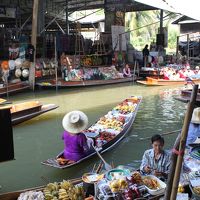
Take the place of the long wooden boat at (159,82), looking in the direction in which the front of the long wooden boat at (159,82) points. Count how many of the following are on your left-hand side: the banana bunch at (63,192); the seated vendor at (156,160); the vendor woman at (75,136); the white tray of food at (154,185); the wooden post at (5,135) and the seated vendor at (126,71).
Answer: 5

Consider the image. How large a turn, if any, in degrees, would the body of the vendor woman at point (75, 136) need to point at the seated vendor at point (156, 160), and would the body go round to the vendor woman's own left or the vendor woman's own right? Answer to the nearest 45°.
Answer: approximately 90° to the vendor woman's own right

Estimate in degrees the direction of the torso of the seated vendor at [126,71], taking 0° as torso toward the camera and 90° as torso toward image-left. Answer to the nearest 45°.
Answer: approximately 0°

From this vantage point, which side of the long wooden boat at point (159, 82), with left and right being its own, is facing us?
left

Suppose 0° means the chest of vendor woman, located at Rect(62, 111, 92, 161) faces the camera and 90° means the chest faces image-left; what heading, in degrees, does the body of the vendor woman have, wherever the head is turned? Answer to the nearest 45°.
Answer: approximately 225°

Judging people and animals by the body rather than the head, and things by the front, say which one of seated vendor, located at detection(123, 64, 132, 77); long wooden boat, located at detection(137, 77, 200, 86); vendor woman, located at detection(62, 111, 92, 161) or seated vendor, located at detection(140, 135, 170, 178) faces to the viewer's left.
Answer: the long wooden boat

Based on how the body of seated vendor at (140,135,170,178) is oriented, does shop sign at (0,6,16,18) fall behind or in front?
behind

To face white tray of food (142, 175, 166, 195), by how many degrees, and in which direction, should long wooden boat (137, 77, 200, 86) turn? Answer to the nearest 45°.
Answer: approximately 90° to its left

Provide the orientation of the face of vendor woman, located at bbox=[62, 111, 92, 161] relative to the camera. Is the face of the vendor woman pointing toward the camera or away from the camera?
away from the camera

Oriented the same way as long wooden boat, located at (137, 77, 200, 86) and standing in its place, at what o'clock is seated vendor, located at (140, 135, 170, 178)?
The seated vendor is roughly at 9 o'clock from the long wooden boat.
